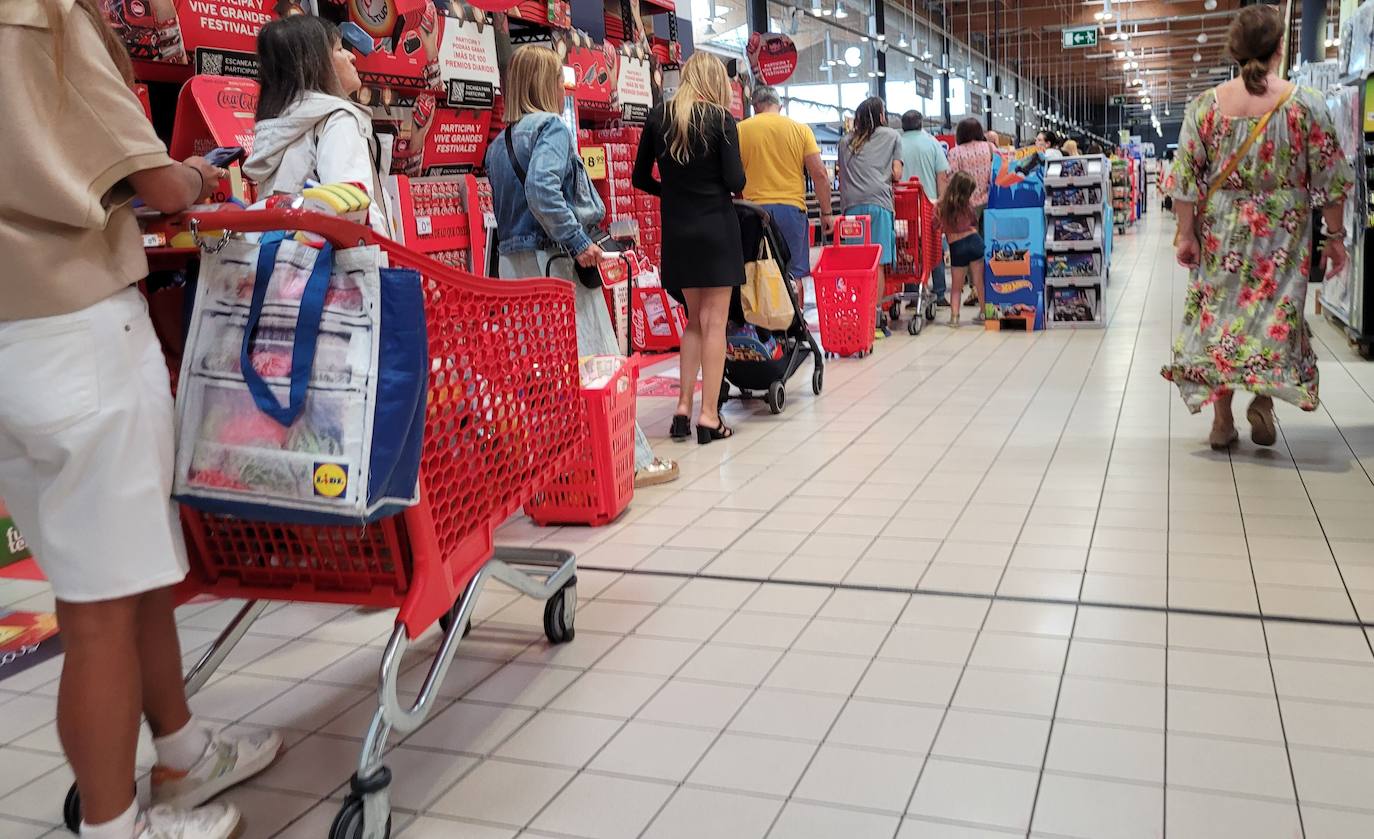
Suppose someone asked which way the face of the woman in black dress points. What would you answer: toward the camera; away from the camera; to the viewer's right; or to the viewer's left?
away from the camera

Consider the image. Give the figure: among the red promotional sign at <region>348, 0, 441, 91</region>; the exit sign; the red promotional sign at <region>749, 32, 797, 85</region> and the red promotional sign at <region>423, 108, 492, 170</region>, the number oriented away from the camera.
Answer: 0

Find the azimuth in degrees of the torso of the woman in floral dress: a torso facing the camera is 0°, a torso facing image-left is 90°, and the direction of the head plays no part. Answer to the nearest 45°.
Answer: approximately 180°

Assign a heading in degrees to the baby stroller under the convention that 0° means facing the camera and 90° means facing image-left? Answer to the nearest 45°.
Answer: approximately 225°

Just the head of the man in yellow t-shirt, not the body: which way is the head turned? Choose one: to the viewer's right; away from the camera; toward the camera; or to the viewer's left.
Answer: away from the camera

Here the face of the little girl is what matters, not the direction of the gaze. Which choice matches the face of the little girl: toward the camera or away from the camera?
away from the camera

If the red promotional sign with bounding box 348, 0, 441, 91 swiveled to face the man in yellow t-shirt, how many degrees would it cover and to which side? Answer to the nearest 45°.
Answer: approximately 135° to its left

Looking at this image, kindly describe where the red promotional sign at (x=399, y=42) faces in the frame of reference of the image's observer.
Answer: facing the viewer

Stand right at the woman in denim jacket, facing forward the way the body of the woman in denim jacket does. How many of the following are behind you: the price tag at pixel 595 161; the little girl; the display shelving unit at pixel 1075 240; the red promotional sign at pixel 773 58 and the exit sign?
0

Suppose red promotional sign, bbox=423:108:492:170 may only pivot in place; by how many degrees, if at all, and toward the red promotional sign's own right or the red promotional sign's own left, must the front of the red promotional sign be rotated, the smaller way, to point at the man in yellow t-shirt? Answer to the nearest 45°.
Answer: approximately 90° to the red promotional sign's own left

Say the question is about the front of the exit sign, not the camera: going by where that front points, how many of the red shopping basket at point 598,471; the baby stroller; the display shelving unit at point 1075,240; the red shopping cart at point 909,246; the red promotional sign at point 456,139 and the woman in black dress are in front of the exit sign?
6

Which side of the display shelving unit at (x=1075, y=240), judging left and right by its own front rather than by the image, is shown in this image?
front

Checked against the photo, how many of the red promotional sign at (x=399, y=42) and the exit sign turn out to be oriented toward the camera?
2

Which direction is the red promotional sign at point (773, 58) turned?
toward the camera

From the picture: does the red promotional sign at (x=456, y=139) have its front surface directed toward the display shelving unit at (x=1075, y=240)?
no

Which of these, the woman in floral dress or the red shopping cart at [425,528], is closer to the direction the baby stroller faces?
the woman in floral dress

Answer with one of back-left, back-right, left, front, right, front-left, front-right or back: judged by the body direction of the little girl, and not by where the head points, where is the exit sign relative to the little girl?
front

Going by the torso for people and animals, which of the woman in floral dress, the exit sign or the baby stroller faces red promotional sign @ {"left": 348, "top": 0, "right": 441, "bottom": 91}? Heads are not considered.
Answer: the exit sign

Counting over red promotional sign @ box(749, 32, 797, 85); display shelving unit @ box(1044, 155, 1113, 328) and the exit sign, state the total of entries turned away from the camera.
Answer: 0

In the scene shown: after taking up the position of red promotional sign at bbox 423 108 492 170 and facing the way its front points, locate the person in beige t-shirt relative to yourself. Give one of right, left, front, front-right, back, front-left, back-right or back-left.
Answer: front
